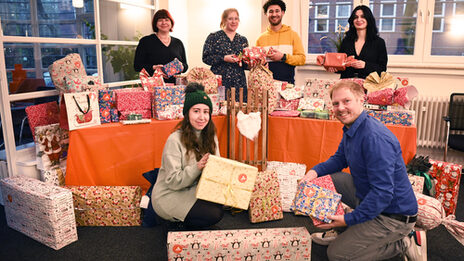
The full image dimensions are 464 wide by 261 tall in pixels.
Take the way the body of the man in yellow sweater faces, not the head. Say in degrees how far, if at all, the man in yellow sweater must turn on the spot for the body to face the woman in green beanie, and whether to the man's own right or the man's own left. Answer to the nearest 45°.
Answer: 0° — they already face them

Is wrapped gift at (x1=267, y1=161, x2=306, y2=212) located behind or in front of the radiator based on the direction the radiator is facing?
in front

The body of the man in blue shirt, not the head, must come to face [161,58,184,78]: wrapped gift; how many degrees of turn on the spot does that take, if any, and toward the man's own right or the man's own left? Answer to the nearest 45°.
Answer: approximately 45° to the man's own right

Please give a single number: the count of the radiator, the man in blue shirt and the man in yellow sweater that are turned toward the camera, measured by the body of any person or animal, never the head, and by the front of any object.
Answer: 2

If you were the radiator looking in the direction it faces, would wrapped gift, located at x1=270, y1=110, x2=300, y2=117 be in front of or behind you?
in front

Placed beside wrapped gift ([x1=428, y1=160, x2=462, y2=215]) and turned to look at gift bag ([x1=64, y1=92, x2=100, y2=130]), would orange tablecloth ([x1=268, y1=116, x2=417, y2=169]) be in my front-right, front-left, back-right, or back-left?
front-right

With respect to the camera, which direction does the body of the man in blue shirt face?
to the viewer's left

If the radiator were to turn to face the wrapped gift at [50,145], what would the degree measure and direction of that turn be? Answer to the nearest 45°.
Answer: approximately 45° to its right

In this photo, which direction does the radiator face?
toward the camera

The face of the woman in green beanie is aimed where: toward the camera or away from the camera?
toward the camera

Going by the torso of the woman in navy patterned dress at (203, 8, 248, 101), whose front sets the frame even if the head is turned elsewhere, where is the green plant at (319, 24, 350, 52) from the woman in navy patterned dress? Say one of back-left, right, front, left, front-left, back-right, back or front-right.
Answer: left

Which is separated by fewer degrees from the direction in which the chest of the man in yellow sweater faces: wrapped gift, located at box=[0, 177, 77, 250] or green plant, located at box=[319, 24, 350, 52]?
the wrapped gift

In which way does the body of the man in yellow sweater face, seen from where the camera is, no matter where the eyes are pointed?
toward the camera

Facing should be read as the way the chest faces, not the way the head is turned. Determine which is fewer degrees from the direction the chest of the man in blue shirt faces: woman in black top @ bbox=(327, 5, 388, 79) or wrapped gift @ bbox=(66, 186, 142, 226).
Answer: the wrapped gift

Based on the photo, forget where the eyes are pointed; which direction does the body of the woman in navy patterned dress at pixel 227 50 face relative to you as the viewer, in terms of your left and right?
facing the viewer and to the right of the viewer

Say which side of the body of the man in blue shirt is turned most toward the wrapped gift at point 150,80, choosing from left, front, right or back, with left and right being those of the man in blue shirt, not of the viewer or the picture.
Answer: front
